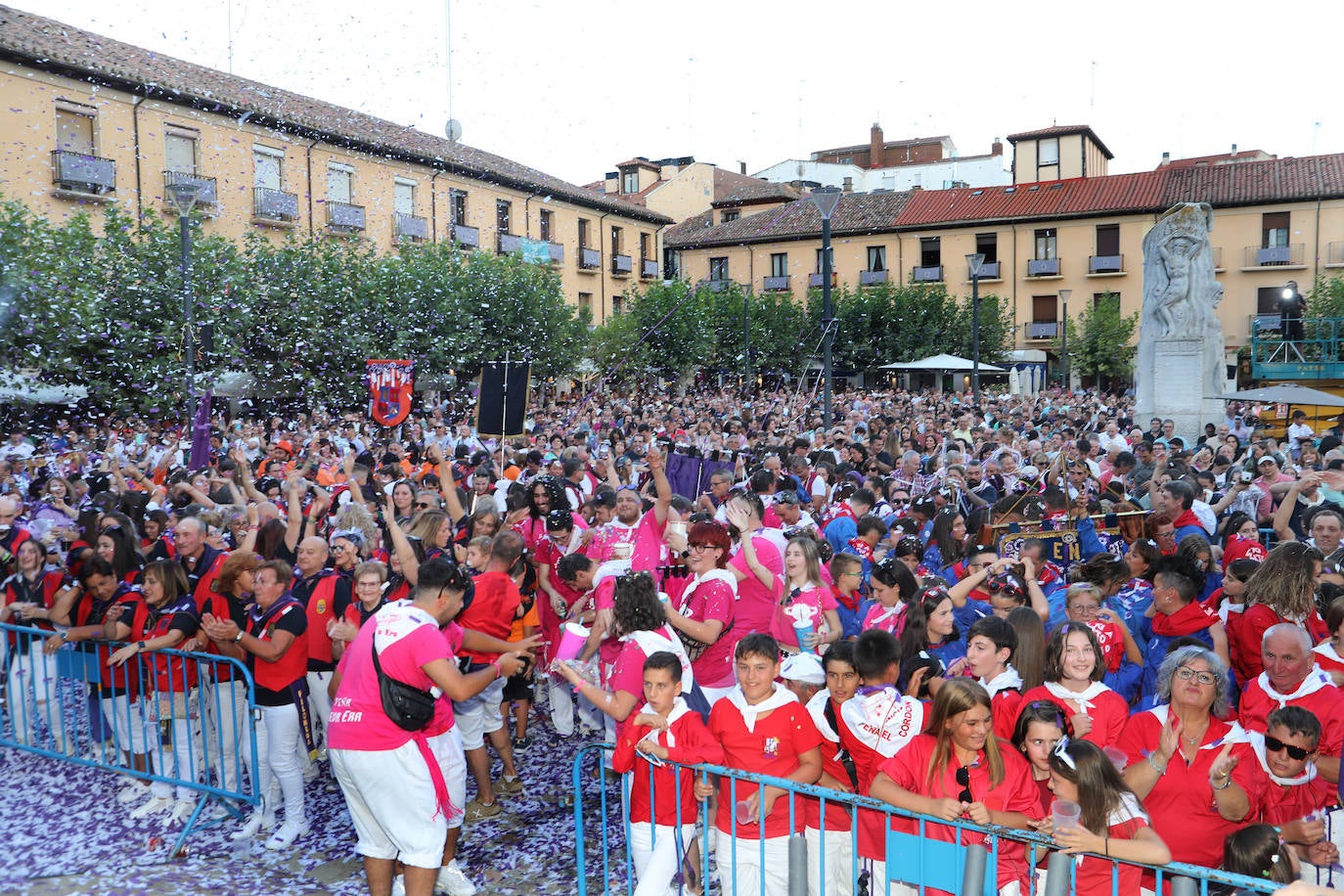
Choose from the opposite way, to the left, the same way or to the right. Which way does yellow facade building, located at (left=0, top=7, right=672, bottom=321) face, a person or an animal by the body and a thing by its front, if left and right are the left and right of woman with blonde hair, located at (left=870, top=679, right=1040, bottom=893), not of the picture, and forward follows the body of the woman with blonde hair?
to the left

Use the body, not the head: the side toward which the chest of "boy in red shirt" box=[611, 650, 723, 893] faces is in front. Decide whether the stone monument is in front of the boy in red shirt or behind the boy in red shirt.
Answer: behind

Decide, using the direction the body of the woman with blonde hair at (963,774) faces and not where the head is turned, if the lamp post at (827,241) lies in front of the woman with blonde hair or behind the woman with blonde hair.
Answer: behind

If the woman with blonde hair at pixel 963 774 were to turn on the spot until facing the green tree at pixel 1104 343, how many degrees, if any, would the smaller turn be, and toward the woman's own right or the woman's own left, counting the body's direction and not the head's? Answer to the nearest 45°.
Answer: approximately 180°

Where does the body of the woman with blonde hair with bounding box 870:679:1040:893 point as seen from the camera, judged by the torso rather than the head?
toward the camera

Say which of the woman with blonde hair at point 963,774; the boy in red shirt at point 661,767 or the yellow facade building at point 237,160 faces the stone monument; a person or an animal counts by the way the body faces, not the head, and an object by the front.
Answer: the yellow facade building

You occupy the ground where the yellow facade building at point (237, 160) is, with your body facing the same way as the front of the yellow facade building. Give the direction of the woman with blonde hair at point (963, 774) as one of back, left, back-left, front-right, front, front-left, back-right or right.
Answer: front-right

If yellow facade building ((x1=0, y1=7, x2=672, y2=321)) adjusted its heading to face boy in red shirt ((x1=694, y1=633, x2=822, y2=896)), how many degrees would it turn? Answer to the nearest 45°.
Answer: approximately 45° to its right

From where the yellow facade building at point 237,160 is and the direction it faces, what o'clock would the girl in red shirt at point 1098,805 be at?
The girl in red shirt is roughly at 1 o'clock from the yellow facade building.

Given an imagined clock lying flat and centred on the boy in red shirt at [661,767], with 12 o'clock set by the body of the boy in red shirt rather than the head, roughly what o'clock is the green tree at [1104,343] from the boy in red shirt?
The green tree is roughly at 7 o'clock from the boy in red shirt.

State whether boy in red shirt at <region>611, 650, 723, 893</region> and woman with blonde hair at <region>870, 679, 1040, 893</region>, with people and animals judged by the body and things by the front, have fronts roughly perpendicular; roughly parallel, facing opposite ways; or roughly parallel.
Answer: roughly parallel

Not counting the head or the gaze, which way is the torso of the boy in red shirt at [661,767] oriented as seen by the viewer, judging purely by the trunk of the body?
toward the camera

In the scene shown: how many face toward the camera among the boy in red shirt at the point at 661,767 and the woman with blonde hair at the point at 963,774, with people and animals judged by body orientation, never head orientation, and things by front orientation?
2
